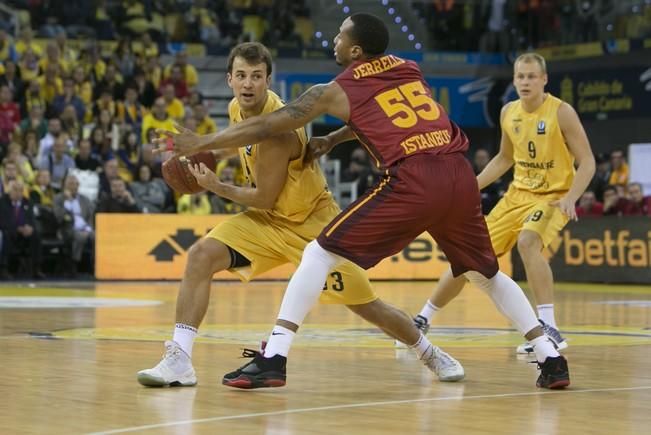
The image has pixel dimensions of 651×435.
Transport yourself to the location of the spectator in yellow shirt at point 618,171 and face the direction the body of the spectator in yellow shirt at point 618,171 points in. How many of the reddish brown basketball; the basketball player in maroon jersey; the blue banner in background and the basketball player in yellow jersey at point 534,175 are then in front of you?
3

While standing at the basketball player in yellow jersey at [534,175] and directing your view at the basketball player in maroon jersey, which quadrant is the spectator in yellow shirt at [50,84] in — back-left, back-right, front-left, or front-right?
back-right

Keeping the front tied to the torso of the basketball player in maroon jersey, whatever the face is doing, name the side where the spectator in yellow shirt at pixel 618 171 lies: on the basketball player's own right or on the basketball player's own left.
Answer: on the basketball player's own right

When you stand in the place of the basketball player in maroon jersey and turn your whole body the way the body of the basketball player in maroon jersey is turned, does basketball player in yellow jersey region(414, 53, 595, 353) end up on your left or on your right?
on your right

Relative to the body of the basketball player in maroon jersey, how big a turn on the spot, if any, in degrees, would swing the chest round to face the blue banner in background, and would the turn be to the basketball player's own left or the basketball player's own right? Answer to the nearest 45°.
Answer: approximately 45° to the basketball player's own right

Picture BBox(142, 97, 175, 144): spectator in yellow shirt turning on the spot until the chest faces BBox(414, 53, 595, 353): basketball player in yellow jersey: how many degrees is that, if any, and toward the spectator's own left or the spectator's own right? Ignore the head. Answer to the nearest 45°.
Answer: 0° — they already face them

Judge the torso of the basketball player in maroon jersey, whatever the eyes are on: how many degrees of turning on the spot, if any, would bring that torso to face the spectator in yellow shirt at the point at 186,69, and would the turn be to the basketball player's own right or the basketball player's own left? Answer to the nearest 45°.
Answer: approximately 45° to the basketball player's own right

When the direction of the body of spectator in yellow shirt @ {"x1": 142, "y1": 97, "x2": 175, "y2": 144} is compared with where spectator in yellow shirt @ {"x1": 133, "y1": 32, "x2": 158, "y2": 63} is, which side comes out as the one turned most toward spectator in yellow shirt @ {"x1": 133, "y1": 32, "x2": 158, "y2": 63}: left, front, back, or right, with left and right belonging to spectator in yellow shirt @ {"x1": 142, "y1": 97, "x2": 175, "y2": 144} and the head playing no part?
back

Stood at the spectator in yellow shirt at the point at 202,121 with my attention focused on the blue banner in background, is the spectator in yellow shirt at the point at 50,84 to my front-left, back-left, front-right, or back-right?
back-left

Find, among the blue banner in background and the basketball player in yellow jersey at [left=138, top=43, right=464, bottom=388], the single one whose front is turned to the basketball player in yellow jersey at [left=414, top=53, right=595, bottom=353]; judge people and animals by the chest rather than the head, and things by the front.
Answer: the blue banner in background

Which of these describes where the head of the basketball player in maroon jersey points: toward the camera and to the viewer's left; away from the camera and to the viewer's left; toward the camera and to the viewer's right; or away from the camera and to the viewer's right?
away from the camera and to the viewer's left

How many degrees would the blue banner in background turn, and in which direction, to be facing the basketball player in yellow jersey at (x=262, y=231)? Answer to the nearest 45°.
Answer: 0° — it already faces them
